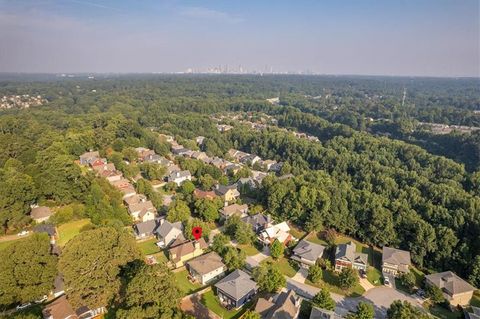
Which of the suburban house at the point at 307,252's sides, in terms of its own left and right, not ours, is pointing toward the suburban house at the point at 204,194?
right

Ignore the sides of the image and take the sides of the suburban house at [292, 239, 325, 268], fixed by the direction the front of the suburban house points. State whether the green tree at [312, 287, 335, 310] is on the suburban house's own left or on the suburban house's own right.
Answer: on the suburban house's own left

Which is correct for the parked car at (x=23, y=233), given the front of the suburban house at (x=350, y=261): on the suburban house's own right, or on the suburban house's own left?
on the suburban house's own right

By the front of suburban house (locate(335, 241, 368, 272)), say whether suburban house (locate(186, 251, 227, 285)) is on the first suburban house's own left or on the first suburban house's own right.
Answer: on the first suburban house's own right

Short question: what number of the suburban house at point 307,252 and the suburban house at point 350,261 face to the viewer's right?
0

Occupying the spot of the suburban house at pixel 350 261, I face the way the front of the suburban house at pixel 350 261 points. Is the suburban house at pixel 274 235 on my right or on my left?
on my right

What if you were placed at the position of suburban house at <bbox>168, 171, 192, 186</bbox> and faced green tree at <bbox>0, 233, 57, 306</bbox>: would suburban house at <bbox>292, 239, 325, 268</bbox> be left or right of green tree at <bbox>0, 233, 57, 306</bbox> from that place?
left

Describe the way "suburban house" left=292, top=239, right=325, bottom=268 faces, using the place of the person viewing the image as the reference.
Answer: facing the viewer and to the left of the viewer

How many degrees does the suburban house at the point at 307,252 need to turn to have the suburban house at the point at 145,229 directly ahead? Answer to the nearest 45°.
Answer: approximately 45° to its right

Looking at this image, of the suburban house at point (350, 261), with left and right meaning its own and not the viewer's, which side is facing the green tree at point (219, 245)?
right

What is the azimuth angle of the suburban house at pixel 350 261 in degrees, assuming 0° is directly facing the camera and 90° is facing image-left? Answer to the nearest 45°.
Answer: approximately 0°

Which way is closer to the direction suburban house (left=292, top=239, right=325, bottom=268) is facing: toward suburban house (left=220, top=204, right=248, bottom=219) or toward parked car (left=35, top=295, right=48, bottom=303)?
the parked car

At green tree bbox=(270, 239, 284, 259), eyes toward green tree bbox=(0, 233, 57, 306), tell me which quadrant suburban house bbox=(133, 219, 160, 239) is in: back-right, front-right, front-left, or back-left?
front-right
